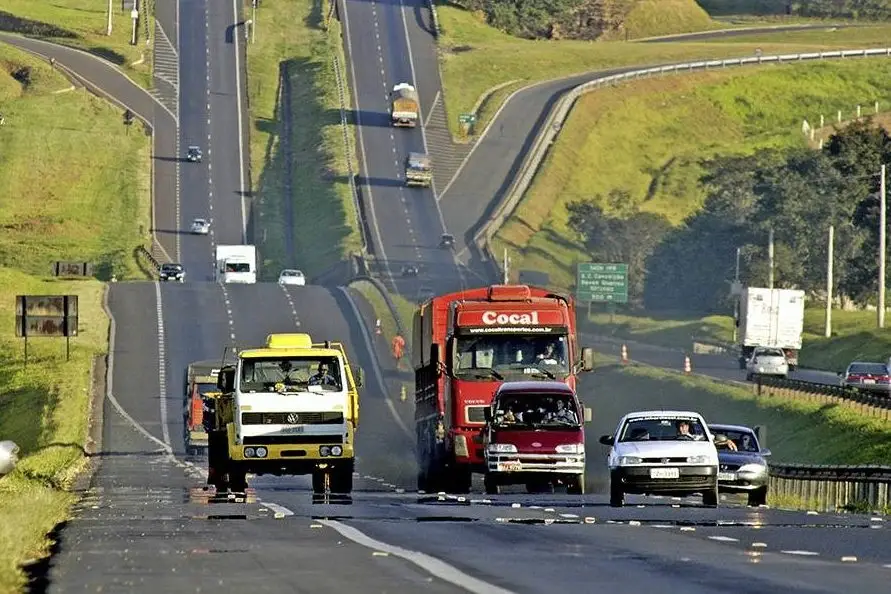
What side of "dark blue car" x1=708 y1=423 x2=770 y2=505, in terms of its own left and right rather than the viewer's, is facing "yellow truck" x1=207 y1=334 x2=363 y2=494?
right

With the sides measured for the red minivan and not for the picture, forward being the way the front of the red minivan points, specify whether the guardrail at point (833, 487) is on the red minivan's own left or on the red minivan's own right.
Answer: on the red minivan's own left

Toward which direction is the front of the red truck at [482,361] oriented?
toward the camera

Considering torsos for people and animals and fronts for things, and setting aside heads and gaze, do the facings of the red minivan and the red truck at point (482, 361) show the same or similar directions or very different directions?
same or similar directions

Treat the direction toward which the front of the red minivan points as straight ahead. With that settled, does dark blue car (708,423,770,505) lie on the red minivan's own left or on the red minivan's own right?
on the red minivan's own left

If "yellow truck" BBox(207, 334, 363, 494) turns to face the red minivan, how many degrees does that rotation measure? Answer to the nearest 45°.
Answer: approximately 90° to its left

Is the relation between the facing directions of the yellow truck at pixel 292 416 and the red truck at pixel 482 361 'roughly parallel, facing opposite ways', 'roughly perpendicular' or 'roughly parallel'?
roughly parallel

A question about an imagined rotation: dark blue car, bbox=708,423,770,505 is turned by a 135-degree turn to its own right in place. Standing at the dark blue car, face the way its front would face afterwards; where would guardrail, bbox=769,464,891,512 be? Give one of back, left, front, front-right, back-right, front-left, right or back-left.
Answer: right

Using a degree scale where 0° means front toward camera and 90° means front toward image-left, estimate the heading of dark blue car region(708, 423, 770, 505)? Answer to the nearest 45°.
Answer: approximately 0°

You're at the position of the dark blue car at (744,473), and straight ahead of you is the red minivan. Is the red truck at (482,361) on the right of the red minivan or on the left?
right

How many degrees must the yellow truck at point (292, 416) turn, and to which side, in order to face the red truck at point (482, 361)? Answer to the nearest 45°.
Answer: approximately 135° to its left

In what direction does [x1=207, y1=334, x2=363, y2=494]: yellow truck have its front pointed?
toward the camera

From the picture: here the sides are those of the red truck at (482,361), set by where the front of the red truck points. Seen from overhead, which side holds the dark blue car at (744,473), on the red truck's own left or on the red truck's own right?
on the red truck's own left

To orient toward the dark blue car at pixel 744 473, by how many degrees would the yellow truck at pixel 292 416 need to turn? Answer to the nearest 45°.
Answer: approximately 90° to its left
